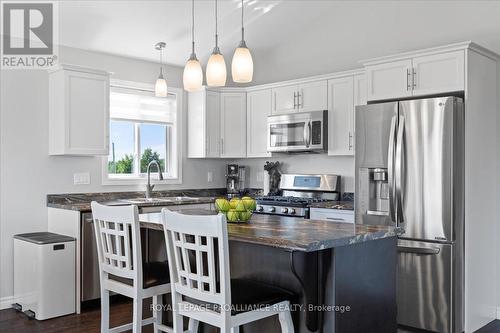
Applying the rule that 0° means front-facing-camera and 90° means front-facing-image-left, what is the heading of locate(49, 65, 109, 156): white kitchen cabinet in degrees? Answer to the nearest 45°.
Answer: approximately 315°

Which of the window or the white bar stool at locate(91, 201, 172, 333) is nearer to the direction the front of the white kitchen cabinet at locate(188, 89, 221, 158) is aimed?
the white bar stool

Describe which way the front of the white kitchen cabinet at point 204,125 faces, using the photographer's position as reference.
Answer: facing the viewer and to the right of the viewer

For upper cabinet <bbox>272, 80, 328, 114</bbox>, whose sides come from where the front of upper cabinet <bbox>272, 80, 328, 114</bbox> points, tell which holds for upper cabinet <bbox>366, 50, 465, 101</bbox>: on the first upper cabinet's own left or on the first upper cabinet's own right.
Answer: on the first upper cabinet's own left

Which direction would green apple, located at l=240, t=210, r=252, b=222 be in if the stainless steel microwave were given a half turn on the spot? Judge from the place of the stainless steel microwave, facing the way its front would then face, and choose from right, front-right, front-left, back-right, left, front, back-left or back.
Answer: back-right

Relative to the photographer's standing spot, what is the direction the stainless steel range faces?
facing the viewer and to the left of the viewer

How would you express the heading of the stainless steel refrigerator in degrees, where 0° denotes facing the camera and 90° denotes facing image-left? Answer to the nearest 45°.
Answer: approximately 45°

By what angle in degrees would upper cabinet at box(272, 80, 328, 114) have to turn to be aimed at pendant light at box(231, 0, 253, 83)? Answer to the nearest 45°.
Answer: approximately 45° to its left

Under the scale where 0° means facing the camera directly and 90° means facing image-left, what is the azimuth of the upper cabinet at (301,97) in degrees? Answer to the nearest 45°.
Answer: approximately 45°

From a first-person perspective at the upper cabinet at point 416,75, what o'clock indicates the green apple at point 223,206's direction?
The green apple is roughly at 12 o'clock from the upper cabinet.

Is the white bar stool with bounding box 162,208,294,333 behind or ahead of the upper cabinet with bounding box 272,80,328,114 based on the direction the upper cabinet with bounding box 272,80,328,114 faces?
ahead

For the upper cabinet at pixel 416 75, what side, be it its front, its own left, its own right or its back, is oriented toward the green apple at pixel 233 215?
front
